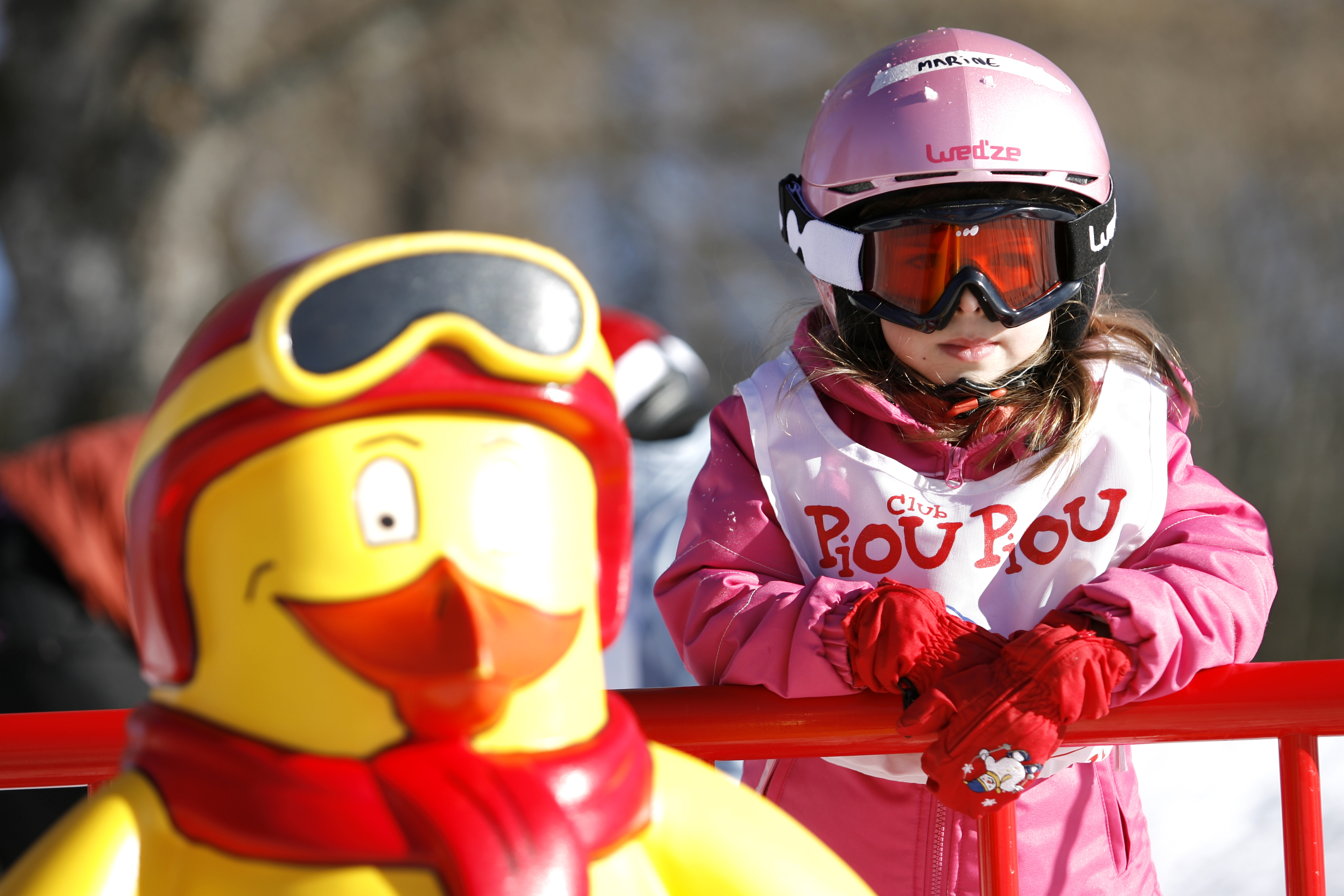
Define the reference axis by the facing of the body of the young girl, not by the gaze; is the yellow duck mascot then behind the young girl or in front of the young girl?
in front

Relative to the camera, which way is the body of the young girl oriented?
toward the camera

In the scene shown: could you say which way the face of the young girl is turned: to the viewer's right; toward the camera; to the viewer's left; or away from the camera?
toward the camera
